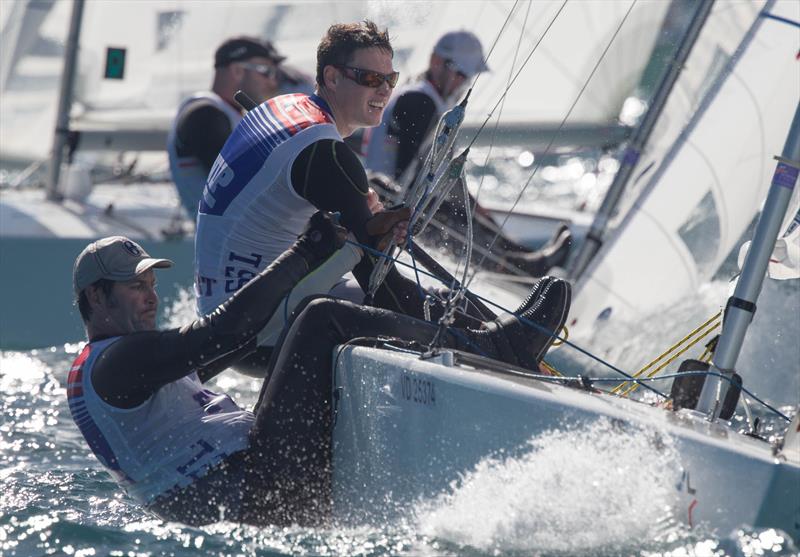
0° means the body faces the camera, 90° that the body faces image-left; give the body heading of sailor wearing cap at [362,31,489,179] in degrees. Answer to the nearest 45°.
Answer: approximately 270°

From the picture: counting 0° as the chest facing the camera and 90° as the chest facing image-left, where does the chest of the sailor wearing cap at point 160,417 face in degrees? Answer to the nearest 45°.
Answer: approximately 270°

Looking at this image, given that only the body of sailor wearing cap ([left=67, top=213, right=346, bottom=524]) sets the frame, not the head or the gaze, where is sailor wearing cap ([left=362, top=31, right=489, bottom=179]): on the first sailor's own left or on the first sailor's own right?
on the first sailor's own left

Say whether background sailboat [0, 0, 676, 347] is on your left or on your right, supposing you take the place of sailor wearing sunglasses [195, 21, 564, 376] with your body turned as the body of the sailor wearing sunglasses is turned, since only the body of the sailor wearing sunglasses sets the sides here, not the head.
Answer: on your left

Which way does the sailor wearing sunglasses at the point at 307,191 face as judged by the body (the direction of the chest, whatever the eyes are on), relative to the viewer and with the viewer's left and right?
facing to the right of the viewer

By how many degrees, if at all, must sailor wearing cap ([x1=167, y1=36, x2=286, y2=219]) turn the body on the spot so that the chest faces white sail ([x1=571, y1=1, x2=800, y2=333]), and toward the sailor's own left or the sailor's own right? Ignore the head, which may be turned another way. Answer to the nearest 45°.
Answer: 0° — they already face it
